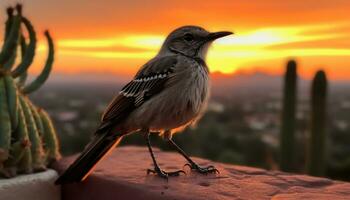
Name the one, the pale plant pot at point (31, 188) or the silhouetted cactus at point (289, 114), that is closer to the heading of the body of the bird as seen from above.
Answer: the silhouetted cactus

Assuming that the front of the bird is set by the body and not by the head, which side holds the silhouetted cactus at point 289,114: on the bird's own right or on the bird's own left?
on the bird's own left

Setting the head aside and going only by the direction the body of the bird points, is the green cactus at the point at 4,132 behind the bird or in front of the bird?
behind

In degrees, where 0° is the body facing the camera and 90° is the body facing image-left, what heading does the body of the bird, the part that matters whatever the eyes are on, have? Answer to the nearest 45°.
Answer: approximately 270°

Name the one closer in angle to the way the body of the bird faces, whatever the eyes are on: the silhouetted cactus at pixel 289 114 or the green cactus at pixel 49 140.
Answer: the silhouetted cactus

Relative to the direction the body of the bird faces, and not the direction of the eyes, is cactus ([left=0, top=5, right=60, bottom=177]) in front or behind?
behind

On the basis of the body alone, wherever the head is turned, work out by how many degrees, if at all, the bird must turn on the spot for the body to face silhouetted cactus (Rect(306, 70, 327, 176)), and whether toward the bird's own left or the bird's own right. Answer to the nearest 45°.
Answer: approximately 45° to the bird's own left
